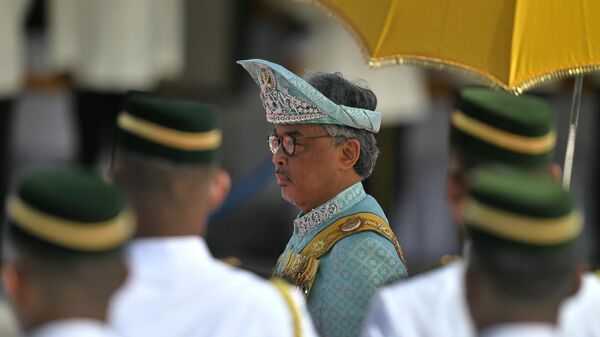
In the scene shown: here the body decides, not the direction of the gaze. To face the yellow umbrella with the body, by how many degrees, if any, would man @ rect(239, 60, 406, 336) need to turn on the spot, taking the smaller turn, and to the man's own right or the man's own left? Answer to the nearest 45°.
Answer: approximately 180°

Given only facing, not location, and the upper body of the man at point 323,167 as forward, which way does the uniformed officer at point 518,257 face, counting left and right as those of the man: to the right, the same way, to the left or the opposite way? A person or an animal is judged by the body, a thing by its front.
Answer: to the right

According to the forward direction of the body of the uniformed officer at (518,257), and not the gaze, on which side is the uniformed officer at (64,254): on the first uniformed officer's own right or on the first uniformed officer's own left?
on the first uniformed officer's own left

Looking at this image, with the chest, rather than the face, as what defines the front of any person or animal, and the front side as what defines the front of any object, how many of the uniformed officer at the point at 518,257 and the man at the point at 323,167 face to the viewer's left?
1

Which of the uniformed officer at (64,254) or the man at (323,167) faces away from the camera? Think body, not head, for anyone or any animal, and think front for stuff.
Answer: the uniformed officer

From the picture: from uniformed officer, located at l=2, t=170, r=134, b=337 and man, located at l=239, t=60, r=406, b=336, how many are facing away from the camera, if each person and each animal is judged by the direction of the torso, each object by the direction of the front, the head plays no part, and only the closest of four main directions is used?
1

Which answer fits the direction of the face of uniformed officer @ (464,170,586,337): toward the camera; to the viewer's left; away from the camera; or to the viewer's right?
away from the camera

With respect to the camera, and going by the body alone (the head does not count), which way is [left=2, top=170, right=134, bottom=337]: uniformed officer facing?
away from the camera

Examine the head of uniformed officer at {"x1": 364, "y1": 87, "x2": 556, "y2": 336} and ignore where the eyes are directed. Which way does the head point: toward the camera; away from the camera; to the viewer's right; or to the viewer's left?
away from the camera

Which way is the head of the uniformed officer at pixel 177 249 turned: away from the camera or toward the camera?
away from the camera

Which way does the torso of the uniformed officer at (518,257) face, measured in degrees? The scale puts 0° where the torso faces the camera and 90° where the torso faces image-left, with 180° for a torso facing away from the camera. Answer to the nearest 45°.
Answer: approximately 180°

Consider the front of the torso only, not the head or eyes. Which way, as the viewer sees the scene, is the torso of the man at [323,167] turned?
to the viewer's left

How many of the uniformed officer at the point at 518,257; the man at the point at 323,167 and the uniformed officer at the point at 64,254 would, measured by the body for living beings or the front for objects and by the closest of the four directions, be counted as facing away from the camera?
2
